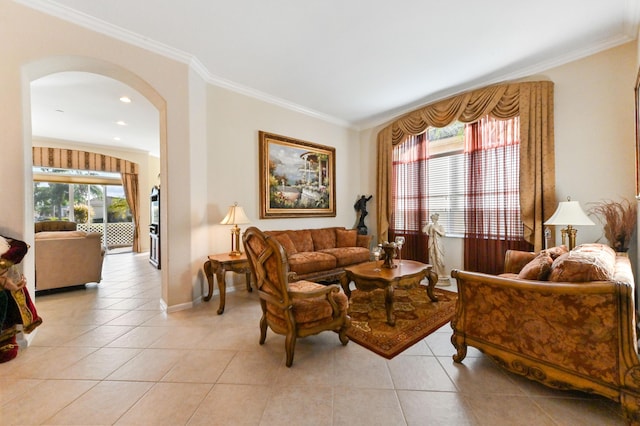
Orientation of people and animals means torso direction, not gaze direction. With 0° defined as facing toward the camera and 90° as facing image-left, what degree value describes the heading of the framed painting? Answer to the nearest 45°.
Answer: approximately 315°

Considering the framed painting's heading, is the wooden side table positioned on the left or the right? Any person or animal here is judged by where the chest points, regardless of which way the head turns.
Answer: on its right

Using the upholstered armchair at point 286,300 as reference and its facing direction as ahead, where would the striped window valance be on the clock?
The striped window valance is roughly at 9 o'clock from the upholstered armchair.

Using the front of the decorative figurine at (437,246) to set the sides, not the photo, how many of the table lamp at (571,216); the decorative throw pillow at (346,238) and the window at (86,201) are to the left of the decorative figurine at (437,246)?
1

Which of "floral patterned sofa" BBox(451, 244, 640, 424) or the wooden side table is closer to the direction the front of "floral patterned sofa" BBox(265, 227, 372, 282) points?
the floral patterned sofa

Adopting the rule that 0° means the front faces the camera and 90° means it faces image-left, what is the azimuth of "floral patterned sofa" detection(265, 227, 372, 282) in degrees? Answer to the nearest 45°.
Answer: approximately 315°
